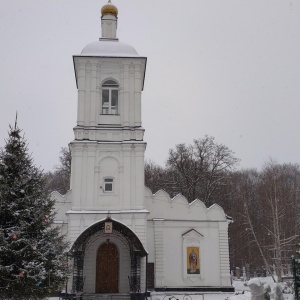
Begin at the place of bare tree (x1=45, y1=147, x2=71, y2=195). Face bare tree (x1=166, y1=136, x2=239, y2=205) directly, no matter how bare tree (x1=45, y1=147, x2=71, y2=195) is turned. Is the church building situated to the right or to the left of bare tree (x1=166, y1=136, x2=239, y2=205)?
right

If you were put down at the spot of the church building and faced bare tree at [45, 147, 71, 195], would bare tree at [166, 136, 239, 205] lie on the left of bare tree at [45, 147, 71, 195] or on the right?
right

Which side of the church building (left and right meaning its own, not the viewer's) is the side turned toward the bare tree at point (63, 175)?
back

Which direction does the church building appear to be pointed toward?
toward the camera

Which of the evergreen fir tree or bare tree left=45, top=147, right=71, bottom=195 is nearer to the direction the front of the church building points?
the evergreen fir tree

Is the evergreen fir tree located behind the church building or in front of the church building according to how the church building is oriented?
in front

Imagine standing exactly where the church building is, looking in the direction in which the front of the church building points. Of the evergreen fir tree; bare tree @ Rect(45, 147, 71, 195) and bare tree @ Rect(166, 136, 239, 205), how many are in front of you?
1

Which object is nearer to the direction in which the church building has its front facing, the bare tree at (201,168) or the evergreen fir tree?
the evergreen fir tree

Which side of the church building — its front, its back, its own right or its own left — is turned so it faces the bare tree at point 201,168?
back
